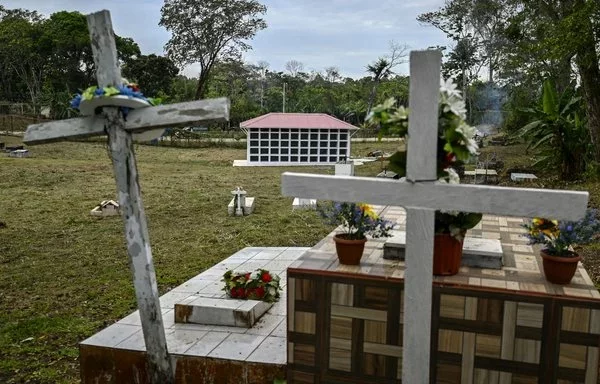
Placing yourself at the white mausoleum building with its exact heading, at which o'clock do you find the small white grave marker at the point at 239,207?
The small white grave marker is roughly at 12 o'clock from the white mausoleum building.

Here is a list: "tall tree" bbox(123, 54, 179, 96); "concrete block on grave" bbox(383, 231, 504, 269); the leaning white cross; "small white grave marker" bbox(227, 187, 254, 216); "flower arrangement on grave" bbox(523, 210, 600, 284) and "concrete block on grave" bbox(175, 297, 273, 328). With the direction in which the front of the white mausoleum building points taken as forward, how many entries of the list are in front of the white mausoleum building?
5

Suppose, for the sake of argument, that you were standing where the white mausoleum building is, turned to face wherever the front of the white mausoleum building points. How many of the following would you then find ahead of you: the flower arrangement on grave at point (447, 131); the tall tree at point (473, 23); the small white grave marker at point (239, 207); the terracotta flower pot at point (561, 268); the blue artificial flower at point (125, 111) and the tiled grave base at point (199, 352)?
5

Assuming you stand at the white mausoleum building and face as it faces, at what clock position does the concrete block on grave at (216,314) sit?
The concrete block on grave is roughly at 12 o'clock from the white mausoleum building.

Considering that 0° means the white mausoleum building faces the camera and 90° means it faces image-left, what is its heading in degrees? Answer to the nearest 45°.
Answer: approximately 0°

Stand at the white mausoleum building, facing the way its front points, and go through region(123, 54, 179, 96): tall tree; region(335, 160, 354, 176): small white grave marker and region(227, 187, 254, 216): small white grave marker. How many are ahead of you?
2

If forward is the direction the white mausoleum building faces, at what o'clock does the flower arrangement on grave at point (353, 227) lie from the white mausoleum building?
The flower arrangement on grave is roughly at 12 o'clock from the white mausoleum building.

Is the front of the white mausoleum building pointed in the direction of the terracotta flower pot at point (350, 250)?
yes

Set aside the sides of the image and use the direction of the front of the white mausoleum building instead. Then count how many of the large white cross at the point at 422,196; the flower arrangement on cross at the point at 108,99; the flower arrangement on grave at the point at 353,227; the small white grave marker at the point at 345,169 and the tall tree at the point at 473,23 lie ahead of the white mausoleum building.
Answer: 4

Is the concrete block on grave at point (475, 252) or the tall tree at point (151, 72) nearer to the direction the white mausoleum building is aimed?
the concrete block on grave

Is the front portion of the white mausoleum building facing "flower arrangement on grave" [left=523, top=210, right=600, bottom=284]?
yes

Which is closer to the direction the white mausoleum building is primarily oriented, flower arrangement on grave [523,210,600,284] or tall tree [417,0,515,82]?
the flower arrangement on grave

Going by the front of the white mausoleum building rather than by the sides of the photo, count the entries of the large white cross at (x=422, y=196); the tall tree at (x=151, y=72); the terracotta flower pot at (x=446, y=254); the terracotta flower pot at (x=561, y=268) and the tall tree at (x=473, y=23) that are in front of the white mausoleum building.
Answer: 3
